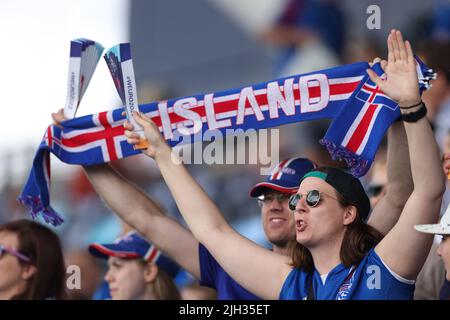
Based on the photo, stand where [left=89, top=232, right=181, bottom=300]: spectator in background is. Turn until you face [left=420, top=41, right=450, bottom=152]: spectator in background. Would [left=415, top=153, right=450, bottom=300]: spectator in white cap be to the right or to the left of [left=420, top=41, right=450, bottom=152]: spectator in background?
right

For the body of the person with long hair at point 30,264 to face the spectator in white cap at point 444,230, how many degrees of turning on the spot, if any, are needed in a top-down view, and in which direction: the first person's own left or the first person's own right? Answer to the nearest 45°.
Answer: approximately 135° to the first person's own left
